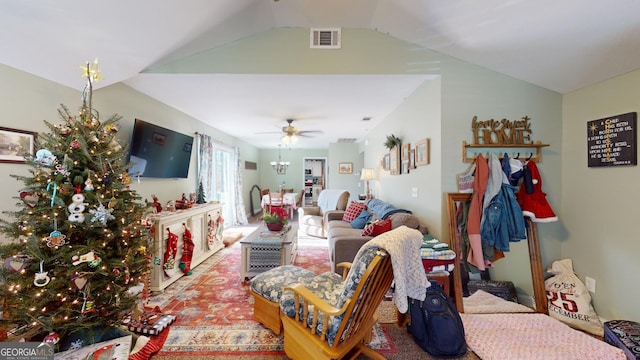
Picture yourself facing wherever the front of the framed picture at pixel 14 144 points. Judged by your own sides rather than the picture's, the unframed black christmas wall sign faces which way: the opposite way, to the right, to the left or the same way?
the opposite way

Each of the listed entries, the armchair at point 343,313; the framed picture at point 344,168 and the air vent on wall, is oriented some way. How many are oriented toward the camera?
2

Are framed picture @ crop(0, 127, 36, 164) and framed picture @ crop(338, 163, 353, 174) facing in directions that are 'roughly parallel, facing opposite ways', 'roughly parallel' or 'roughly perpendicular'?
roughly perpendicular

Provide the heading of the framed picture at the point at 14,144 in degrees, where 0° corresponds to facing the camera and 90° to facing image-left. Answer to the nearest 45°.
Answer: approximately 315°

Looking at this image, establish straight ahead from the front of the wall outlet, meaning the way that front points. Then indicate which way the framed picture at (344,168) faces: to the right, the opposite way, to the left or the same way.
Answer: to the left

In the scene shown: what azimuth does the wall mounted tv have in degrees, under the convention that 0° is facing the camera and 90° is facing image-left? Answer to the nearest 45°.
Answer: approximately 315°

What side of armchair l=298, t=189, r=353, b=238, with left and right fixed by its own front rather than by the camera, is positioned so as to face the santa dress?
left

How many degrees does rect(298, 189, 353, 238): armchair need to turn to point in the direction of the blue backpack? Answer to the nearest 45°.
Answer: approximately 45° to its left

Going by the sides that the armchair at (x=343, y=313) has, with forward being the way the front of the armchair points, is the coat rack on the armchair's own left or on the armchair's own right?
on the armchair's own right

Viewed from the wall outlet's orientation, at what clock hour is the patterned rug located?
The patterned rug is roughly at 12 o'clock from the wall outlet.
